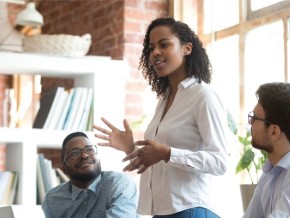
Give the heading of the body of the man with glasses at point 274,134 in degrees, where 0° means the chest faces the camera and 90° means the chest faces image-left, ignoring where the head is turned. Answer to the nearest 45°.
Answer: approximately 90°

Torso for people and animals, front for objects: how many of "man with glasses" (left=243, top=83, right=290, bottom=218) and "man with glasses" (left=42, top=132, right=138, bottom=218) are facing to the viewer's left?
1

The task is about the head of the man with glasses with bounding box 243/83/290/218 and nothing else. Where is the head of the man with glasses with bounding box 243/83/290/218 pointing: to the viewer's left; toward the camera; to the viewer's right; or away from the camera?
to the viewer's left

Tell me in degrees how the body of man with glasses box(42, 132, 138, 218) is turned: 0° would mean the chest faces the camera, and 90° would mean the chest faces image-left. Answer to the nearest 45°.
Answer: approximately 0°

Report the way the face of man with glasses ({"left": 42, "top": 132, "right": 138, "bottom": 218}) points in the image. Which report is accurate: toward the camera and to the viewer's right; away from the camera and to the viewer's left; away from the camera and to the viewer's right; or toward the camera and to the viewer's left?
toward the camera and to the viewer's right

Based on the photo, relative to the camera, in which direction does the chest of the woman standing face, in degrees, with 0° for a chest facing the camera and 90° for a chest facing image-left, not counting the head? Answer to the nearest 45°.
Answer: approximately 45°

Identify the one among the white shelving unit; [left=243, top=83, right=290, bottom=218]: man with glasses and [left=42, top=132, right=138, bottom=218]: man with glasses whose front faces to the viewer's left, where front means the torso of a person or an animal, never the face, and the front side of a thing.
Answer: [left=243, top=83, right=290, bottom=218]: man with glasses
